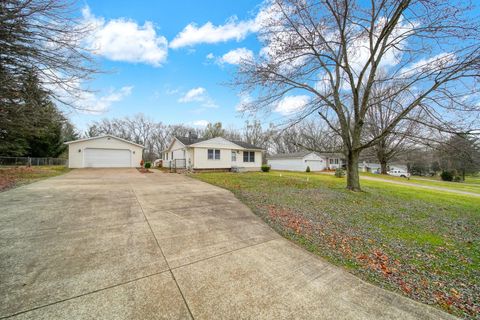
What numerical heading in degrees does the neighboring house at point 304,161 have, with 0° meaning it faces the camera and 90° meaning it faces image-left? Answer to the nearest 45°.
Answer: approximately 315°

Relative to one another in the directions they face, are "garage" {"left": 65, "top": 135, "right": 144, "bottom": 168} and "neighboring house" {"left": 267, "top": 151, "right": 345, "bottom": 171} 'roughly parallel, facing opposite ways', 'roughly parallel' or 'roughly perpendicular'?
roughly parallel

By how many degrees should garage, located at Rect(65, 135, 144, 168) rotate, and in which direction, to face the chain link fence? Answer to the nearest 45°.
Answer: approximately 135° to its right

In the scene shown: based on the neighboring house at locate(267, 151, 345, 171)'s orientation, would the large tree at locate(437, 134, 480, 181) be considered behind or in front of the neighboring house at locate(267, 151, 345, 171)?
in front

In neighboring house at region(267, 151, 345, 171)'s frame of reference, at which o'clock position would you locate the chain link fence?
The chain link fence is roughly at 3 o'clock from the neighboring house.

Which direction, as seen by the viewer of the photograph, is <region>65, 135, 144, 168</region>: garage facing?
facing the viewer

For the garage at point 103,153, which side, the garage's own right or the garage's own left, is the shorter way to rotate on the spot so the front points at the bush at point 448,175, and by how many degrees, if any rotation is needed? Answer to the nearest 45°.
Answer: approximately 90° to the garage's own left

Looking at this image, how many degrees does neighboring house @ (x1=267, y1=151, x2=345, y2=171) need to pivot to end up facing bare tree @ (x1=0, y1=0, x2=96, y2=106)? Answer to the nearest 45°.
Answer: approximately 45° to its right

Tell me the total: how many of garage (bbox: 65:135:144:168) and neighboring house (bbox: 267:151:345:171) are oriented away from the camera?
0
